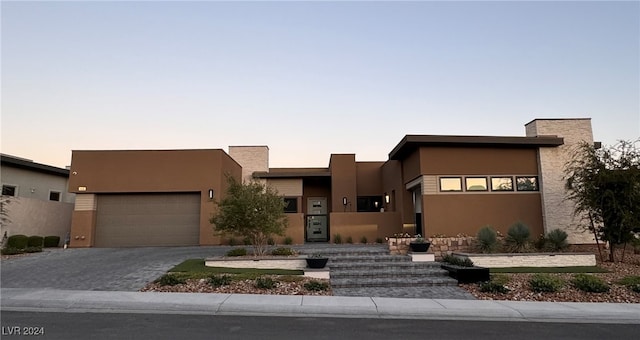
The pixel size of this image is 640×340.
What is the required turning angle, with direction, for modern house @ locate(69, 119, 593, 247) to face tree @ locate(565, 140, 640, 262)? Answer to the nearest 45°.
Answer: approximately 45° to its left

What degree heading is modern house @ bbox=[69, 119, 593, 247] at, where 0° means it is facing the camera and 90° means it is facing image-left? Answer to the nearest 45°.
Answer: approximately 0°

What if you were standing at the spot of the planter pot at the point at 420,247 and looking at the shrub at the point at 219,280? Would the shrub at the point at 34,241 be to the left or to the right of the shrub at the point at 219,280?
right

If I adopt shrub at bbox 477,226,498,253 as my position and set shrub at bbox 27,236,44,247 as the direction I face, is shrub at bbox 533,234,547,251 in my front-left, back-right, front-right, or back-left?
back-right

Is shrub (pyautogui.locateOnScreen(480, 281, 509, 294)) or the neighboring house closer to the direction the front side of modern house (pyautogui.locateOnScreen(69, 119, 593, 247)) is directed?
the shrub

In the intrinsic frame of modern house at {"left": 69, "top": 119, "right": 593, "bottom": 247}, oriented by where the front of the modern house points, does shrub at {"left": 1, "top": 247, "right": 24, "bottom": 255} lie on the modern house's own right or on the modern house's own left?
on the modern house's own right

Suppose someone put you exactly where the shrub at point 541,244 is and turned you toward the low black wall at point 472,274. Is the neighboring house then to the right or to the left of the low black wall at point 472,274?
right

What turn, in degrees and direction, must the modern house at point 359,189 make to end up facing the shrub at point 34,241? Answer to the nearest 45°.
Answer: approximately 90° to its right

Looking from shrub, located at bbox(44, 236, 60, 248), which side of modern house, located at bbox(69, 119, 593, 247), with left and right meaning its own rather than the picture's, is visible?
right

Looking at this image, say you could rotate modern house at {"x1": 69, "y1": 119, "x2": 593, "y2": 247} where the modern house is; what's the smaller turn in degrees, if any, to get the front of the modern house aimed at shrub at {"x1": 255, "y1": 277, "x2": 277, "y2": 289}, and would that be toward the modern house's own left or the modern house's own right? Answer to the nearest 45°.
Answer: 0° — it already faces it

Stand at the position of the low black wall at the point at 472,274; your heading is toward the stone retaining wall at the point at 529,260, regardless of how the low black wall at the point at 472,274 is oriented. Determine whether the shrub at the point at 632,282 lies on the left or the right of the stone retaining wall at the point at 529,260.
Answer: right

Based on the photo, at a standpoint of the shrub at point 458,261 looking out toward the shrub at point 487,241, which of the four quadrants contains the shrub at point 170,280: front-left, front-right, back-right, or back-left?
back-left

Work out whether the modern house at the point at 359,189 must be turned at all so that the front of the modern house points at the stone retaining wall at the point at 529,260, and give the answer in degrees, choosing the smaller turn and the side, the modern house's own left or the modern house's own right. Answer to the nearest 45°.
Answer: approximately 45° to the modern house's own left
